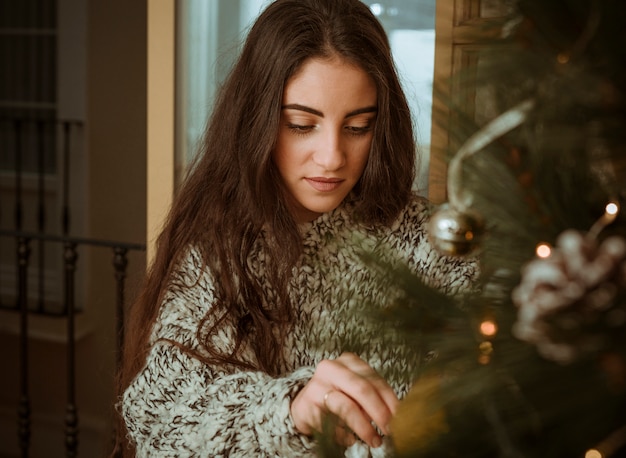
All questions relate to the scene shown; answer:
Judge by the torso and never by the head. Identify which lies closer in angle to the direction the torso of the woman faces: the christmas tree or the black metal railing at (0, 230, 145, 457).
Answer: the christmas tree

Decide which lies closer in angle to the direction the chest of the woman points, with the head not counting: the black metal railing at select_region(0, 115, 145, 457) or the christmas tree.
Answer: the christmas tree

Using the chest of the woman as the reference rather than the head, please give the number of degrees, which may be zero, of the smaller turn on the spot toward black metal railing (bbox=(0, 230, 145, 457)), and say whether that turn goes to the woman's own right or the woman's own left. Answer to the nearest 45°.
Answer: approximately 180°

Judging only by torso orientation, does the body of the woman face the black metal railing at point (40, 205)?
no

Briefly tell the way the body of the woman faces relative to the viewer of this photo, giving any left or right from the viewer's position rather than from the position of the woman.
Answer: facing the viewer and to the right of the viewer
